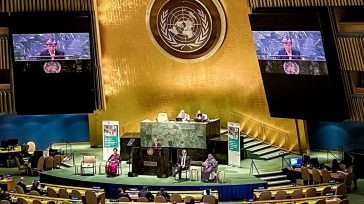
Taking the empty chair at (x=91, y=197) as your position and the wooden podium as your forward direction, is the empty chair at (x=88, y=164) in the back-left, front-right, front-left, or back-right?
front-left

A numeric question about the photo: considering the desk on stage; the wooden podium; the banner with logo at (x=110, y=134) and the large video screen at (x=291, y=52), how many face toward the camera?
4

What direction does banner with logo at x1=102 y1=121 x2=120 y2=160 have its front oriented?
toward the camera

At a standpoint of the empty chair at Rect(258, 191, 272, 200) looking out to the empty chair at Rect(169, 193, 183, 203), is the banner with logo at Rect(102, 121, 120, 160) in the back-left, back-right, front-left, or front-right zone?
front-right

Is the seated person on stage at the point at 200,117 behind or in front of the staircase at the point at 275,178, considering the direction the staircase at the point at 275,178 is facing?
behind

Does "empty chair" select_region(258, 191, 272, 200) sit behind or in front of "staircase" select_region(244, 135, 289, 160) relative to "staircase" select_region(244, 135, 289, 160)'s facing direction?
in front

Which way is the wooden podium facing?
toward the camera

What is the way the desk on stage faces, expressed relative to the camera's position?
facing the viewer

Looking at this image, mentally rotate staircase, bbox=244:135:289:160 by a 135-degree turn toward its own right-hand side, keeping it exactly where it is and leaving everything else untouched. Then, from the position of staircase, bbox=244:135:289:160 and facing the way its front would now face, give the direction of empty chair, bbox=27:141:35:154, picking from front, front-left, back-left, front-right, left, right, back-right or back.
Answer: front
